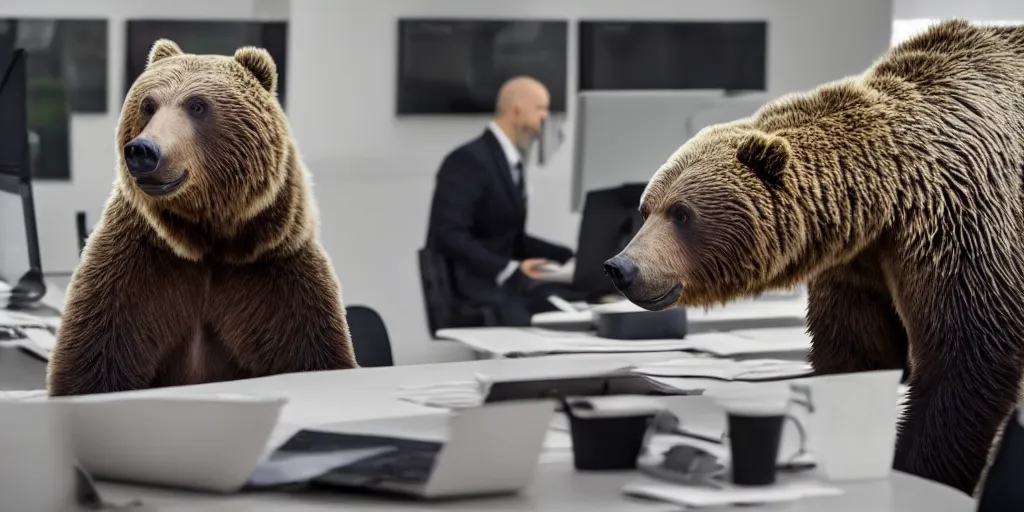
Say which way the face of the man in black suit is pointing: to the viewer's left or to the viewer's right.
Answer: to the viewer's right

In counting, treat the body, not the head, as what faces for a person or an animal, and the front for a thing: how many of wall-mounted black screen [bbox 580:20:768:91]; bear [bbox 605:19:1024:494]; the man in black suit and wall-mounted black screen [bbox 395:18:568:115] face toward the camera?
2

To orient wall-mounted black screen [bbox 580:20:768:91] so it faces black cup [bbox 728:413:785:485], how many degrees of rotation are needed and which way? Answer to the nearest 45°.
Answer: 0° — it already faces it

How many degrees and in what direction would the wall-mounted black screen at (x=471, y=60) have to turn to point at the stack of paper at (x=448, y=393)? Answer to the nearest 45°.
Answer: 0° — it already faces it

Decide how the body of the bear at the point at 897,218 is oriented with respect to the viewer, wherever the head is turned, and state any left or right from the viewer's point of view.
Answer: facing to the left of the viewer

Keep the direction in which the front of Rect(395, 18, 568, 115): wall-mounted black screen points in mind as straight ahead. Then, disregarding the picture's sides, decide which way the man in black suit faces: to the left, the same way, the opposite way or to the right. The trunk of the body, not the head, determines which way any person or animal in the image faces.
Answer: to the left

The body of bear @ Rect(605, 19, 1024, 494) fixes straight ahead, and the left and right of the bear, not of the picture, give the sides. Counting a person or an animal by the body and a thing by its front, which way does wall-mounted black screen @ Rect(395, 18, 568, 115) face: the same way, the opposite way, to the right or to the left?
to the left

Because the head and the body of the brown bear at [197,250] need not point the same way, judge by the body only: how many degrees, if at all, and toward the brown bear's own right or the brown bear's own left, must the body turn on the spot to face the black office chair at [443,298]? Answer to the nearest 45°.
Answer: approximately 135° to the brown bear's own left

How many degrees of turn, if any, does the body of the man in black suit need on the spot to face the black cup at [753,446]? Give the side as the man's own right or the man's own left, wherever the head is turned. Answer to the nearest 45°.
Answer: approximately 90° to the man's own right

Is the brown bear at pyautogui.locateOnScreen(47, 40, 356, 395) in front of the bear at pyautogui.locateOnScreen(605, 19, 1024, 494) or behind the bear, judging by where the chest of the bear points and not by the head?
in front

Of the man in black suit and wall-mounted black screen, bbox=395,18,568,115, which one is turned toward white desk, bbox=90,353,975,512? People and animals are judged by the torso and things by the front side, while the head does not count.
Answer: the wall-mounted black screen

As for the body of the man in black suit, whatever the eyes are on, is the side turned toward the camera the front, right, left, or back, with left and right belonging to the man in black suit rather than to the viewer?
right

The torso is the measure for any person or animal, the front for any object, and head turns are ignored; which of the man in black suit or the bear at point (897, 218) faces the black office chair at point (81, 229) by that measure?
the bear

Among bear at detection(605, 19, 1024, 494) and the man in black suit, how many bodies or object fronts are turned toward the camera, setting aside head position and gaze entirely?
0
